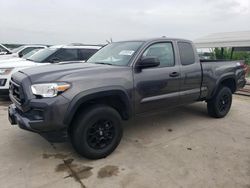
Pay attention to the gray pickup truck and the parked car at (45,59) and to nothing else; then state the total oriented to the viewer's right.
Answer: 0

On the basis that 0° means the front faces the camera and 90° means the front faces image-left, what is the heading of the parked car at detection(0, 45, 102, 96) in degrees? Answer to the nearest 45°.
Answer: approximately 45°

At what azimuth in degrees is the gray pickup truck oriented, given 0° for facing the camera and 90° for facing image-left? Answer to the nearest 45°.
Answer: approximately 45°

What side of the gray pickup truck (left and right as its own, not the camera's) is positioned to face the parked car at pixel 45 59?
right

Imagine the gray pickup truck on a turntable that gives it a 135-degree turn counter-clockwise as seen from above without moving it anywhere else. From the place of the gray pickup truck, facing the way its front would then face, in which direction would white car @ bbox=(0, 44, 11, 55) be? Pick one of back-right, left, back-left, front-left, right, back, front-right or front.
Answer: back-left

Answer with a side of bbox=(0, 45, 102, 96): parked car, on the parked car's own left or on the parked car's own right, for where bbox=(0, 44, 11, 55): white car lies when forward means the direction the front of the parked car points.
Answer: on the parked car's own right

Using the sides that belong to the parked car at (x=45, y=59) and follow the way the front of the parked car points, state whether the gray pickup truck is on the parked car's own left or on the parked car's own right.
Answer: on the parked car's own left
